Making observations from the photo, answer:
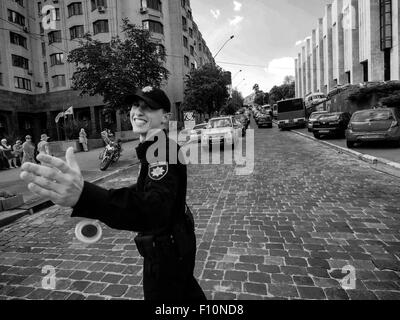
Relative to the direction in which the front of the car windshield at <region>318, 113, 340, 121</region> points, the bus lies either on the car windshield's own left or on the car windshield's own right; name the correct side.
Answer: on the car windshield's own right

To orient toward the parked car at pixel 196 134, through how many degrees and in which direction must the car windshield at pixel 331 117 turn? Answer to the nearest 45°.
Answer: approximately 45° to its right
